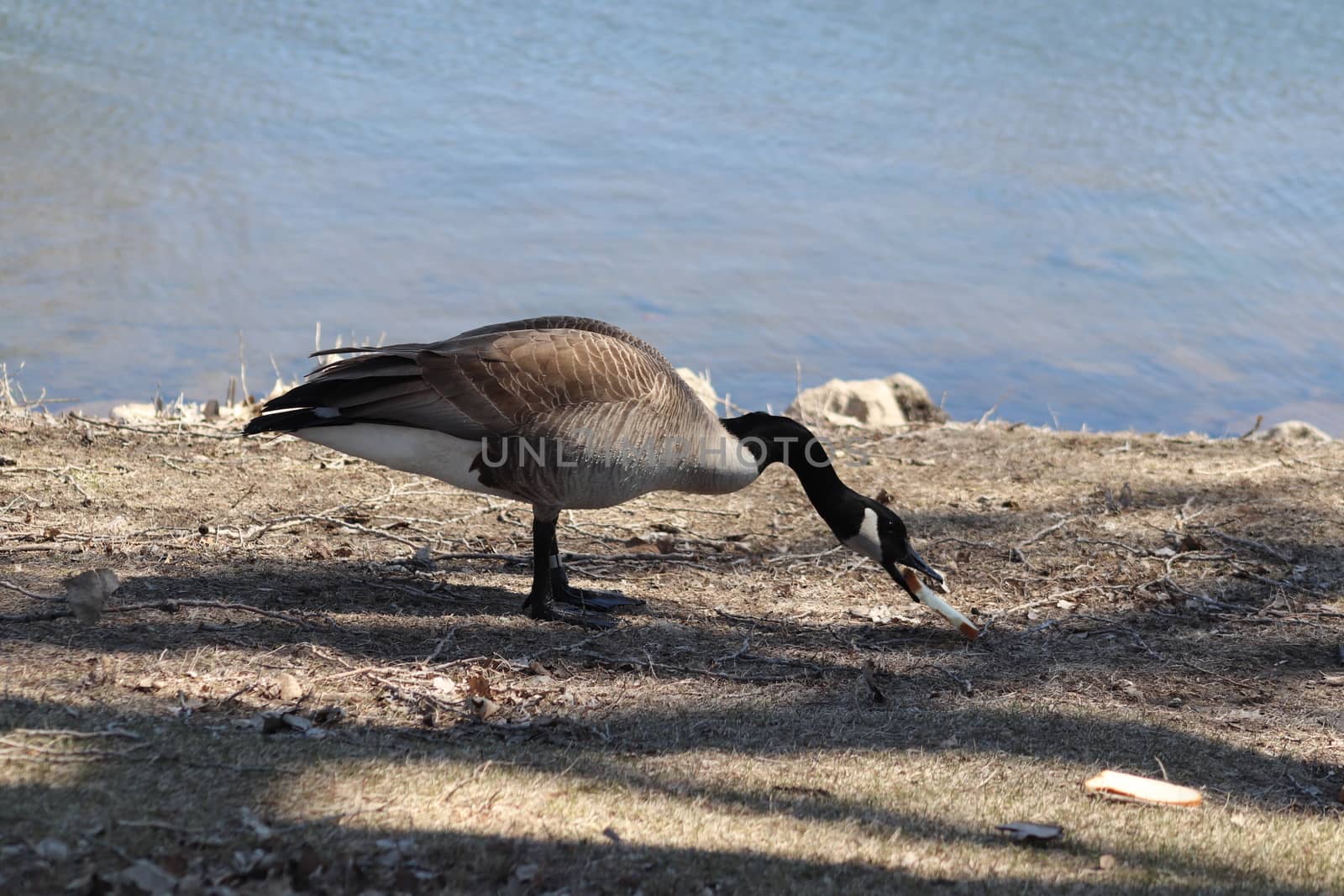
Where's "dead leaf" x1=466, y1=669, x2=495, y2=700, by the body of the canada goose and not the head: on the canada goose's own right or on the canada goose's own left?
on the canada goose's own right

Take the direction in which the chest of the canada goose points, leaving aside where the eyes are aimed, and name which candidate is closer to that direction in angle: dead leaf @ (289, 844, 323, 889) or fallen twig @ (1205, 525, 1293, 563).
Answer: the fallen twig

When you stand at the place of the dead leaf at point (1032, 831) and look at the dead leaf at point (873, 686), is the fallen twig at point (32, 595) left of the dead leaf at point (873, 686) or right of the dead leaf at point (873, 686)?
left

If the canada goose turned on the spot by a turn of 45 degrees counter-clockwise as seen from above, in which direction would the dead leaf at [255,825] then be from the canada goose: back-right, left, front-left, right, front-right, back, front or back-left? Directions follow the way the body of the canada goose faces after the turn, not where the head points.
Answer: back-right

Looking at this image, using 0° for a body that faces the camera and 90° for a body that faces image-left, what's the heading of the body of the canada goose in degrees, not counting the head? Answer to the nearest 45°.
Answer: approximately 270°

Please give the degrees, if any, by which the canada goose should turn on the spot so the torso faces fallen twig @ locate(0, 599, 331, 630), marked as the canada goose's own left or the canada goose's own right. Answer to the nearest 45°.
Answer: approximately 135° to the canada goose's own right

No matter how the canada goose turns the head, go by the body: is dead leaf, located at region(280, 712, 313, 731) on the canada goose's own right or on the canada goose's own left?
on the canada goose's own right

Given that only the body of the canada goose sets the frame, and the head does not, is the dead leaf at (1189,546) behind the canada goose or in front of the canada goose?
in front

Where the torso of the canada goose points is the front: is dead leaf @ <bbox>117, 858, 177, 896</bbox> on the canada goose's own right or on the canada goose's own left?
on the canada goose's own right

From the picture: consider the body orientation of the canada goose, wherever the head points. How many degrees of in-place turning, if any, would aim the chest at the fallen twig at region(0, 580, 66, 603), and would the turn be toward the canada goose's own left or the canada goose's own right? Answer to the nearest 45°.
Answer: approximately 135° to the canada goose's own right

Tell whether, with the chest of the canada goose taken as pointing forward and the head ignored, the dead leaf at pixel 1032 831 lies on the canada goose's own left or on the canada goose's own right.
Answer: on the canada goose's own right

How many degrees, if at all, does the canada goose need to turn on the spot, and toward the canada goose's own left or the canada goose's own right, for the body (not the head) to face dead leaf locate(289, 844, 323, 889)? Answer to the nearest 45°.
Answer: approximately 90° to the canada goose's own right
